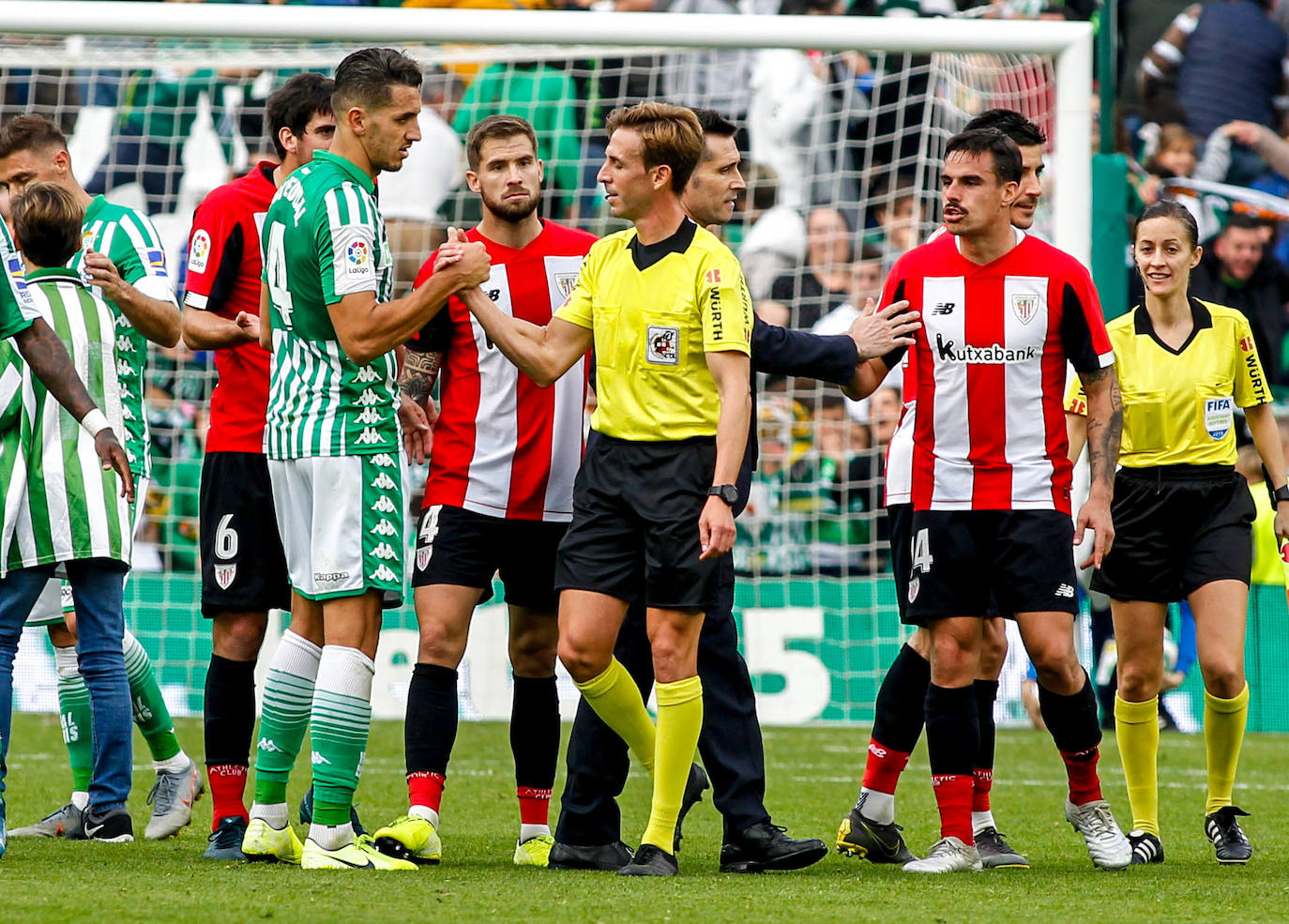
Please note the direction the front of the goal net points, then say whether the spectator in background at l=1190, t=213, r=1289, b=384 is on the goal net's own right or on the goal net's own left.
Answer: on the goal net's own left

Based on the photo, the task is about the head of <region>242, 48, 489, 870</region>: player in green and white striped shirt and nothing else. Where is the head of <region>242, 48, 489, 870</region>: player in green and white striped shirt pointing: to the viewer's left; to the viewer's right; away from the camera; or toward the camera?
to the viewer's right

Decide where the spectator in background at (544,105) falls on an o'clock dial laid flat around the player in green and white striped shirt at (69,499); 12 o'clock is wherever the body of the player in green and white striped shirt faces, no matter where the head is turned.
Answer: The spectator in background is roughly at 1 o'clock from the player in green and white striped shirt.

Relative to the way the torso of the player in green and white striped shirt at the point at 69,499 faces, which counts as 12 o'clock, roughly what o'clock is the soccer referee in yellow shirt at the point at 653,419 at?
The soccer referee in yellow shirt is roughly at 4 o'clock from the player in green and white striped shirt.

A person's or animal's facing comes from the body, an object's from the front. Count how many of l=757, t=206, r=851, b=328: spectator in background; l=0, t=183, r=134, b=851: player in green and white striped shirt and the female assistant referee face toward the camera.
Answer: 2

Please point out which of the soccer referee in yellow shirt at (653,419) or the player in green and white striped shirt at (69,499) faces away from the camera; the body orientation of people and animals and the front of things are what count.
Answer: the player in green and white striped shirt

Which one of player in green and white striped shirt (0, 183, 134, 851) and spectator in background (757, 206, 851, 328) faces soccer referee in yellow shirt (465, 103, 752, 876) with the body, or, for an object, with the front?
the spectator in background

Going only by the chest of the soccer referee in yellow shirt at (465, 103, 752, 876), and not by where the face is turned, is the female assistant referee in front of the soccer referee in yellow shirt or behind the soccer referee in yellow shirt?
behind

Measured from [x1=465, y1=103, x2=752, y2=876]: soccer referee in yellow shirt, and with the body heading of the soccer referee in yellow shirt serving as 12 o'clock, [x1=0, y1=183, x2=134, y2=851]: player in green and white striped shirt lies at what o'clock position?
The player in green and white striped shirt is roughly at 2 o'clock from the soccer referee in yellow shirt.

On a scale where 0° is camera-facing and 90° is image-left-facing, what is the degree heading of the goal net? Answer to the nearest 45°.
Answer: approximately 0°

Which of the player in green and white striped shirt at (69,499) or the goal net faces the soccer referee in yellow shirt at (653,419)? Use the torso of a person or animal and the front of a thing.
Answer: the goal net

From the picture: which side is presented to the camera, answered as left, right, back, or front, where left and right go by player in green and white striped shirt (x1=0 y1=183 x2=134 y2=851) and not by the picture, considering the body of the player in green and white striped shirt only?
back

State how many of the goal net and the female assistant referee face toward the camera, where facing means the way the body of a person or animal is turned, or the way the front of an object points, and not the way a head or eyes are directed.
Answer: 2
